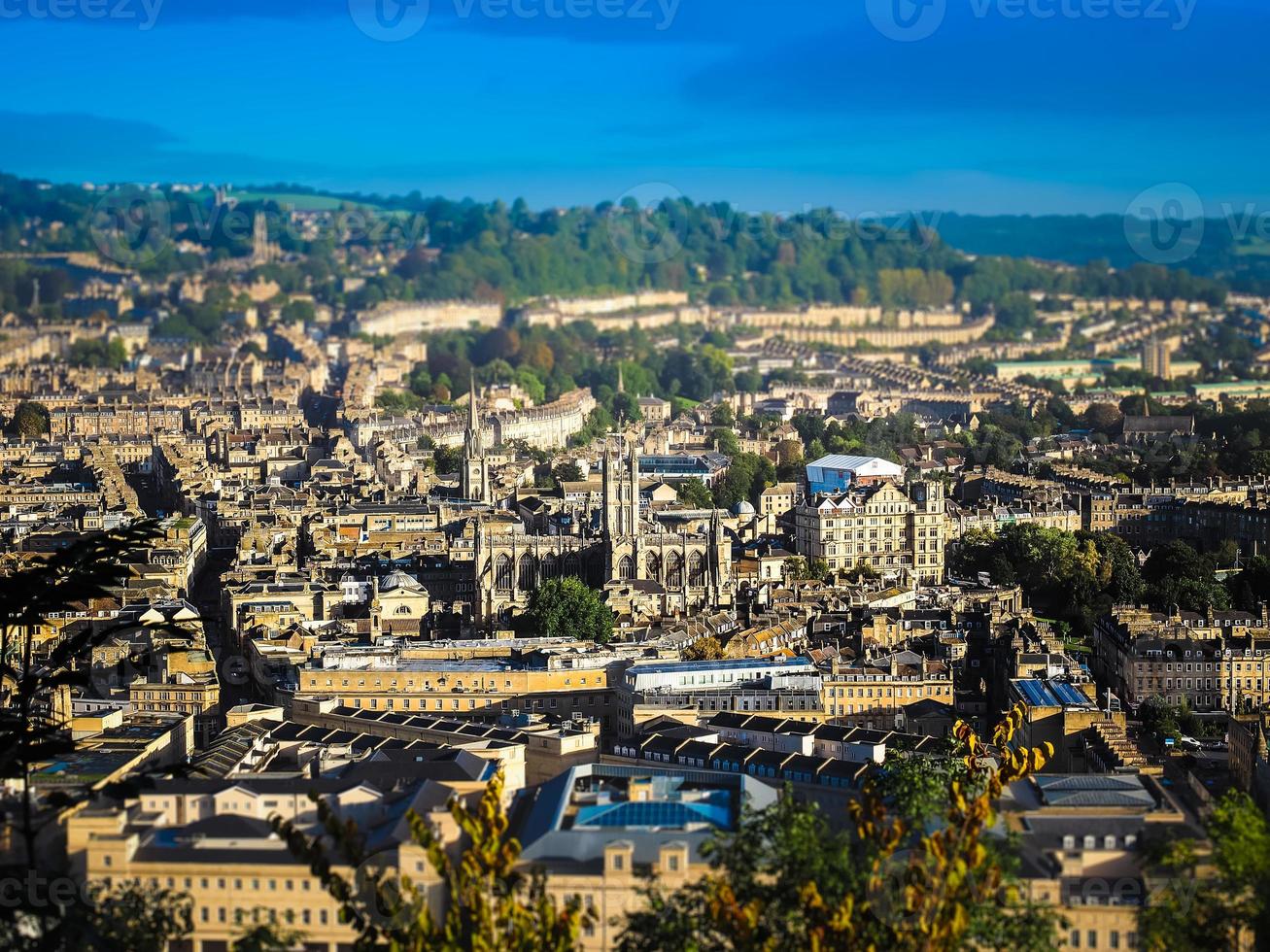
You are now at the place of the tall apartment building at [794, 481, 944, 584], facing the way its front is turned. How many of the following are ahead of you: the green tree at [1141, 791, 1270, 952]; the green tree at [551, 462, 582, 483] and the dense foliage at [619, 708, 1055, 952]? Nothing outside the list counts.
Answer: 2

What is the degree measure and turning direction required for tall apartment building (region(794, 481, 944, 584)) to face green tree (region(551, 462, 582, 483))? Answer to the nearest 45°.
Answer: approximately 135° to its right

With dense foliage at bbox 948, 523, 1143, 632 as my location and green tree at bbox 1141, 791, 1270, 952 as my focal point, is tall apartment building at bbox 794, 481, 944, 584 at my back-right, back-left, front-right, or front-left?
back-right

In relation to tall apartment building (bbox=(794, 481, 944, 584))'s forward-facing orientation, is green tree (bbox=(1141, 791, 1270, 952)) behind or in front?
in front

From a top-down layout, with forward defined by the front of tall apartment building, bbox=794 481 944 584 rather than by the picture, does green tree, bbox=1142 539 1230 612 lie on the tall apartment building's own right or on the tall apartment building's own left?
on the tall apartment building's own left

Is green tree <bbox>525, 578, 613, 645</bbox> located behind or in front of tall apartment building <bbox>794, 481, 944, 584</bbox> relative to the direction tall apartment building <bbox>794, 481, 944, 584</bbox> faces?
in front

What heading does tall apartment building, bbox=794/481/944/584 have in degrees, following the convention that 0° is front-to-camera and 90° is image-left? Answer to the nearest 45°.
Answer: approximately 0°

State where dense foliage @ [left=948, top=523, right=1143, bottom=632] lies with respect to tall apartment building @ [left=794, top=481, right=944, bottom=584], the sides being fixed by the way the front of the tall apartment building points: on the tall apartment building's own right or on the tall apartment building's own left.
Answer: on the tall apartment building's own left
